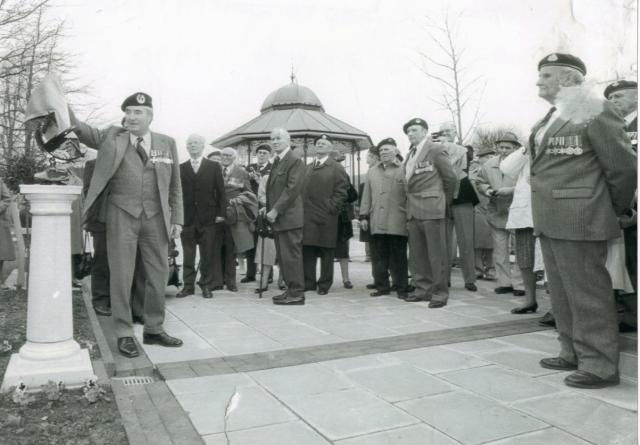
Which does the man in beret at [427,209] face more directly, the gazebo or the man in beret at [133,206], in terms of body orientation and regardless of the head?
the man in beret

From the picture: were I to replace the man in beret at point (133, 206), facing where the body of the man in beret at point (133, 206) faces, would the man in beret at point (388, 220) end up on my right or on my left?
on my left

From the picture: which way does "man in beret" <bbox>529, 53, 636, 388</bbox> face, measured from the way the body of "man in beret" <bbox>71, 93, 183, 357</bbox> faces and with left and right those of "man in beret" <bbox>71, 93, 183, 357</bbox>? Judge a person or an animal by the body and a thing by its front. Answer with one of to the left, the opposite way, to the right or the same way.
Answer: to the right

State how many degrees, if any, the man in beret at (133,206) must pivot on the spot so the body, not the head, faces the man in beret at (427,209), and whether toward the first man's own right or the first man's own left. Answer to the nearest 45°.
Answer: approximately 90° to the first man's own left

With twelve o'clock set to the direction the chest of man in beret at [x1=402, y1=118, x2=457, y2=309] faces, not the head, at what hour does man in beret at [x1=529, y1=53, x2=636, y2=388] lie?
man in beret at [x1=529, y1=53, x2=636, y2=388] is roughly at 10 o'clock from man in beret at [x1=402, y1=118, x2=457, y2=309].

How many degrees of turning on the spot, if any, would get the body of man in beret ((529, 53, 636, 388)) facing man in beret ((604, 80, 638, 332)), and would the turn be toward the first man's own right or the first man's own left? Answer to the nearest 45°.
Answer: approximately 135° to the first man's own right

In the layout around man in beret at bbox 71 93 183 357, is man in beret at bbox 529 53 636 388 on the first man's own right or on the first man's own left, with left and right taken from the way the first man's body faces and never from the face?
on the first man's own left

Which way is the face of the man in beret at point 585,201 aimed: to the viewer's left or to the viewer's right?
to the viewer's left
